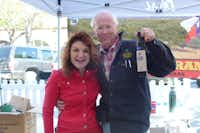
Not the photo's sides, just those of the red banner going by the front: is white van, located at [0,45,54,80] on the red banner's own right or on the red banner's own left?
on the red banner's own right

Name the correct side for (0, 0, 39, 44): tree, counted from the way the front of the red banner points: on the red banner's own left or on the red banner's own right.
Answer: on the red banner's own right

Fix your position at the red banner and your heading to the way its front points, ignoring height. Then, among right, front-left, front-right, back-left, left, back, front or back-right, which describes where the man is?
front

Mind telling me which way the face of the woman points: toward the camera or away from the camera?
toward the camera

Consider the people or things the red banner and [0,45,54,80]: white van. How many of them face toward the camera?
1

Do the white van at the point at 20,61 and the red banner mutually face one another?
no

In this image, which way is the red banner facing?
toward the camera

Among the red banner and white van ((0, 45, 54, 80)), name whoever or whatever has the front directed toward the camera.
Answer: the red banner

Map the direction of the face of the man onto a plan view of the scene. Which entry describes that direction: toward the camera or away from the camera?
toward the camera
